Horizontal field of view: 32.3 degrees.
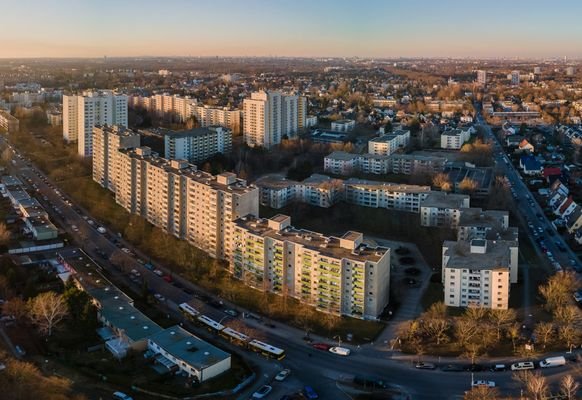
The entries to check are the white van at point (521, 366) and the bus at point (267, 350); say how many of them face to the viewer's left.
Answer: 1

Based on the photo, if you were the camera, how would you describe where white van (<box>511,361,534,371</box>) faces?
facing to the left of the viewer

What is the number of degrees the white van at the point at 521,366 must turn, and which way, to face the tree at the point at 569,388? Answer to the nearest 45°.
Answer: approximately 135° to its left

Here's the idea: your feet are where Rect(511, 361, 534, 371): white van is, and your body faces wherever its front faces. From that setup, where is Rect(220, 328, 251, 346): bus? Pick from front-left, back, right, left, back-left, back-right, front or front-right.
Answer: front

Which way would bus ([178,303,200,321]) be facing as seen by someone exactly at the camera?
facing the viewer and to the right of the viewer

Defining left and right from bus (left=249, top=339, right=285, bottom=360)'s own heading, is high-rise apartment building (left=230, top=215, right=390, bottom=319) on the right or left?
on its left

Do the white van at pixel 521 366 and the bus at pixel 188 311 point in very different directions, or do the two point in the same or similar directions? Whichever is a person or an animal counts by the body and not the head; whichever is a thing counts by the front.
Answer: very different directions

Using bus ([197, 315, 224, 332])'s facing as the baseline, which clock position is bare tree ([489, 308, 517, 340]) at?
The bare tree is roughly at 11 o'clock from the bus.

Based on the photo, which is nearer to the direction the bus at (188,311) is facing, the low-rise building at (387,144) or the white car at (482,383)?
the white car

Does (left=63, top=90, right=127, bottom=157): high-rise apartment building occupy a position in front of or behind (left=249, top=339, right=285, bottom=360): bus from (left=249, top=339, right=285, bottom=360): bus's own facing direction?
behind

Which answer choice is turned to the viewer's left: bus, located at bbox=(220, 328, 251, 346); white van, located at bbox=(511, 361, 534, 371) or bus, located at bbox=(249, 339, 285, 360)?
the white van

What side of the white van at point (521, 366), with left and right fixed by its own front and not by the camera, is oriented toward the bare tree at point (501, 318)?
right

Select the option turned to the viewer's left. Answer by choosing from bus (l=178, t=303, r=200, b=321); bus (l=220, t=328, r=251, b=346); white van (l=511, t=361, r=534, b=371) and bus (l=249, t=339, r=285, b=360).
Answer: the white van

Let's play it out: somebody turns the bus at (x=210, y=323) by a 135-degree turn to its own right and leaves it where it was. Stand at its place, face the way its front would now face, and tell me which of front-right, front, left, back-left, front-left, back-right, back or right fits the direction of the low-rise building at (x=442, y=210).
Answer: back-right

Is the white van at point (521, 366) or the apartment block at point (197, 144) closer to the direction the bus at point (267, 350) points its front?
the white van
